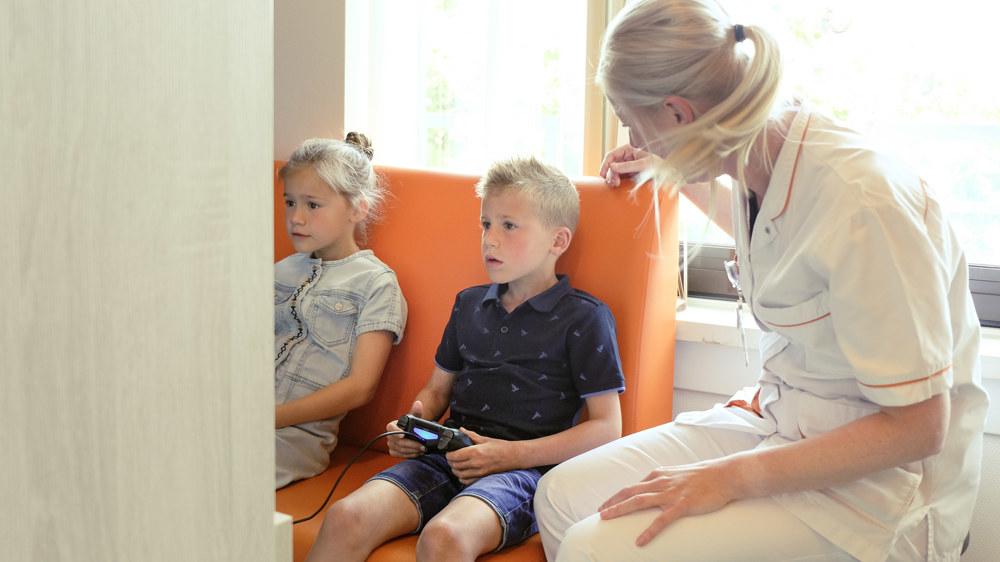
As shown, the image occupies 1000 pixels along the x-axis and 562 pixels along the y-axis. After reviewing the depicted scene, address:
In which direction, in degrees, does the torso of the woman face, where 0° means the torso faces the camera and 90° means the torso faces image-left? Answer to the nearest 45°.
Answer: approximately 90°

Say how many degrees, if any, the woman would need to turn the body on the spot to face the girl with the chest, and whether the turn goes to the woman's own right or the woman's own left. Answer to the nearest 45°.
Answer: approximately 45° to the woman's own right

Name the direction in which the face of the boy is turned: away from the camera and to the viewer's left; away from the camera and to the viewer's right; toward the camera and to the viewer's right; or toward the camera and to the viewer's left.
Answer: toward the camera and to the viewer's left

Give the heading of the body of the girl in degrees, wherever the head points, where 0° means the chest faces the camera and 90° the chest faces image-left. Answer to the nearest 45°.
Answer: approximately 45°

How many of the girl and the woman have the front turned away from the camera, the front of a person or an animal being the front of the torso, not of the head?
0

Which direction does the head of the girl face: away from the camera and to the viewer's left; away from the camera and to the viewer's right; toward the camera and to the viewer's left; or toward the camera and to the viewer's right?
toward the camera and to the viewer's left

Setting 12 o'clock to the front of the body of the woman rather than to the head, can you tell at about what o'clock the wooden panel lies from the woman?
The wooden panel is roughly at 10 o'clock from the woman.
